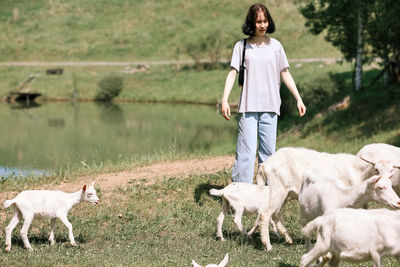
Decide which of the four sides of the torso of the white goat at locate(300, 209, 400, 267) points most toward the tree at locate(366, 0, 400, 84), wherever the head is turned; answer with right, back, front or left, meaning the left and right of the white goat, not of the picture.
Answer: left

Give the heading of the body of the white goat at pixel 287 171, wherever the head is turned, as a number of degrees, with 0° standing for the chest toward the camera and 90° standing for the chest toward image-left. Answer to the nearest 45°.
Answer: approximately 270°

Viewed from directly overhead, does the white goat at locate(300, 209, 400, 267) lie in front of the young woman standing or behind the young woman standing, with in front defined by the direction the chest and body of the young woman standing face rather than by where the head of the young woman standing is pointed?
in front

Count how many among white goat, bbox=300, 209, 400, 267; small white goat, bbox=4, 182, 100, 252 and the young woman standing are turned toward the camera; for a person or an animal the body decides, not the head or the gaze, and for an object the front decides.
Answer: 1

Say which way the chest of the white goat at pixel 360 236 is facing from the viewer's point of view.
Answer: to the viewer's right

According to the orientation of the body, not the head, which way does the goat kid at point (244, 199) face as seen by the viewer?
to the viewer's right

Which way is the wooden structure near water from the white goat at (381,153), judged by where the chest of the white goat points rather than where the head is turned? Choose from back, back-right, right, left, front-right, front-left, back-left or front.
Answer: back-left

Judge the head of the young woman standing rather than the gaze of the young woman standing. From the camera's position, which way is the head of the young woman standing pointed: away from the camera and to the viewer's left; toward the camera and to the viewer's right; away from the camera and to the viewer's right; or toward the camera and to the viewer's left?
toward the camera and to the viewer's right

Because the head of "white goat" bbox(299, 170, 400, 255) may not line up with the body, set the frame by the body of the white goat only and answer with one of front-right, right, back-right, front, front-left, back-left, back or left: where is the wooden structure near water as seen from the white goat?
back-left

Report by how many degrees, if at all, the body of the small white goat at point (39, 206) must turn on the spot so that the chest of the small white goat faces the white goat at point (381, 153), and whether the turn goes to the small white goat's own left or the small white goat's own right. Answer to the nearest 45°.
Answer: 0° — it already faces it

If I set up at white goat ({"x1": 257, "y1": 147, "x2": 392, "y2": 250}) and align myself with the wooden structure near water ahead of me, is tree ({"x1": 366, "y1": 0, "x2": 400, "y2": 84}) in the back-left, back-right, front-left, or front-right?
front-right

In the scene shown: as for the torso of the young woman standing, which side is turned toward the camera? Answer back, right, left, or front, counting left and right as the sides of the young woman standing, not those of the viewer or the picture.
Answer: front

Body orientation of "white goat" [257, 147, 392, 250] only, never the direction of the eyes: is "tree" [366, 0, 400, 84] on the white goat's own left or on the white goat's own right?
on the white goat's own left

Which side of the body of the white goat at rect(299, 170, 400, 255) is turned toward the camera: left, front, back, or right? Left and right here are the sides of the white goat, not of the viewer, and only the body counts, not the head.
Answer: right

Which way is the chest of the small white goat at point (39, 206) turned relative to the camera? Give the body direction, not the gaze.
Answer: to the viewer's right
